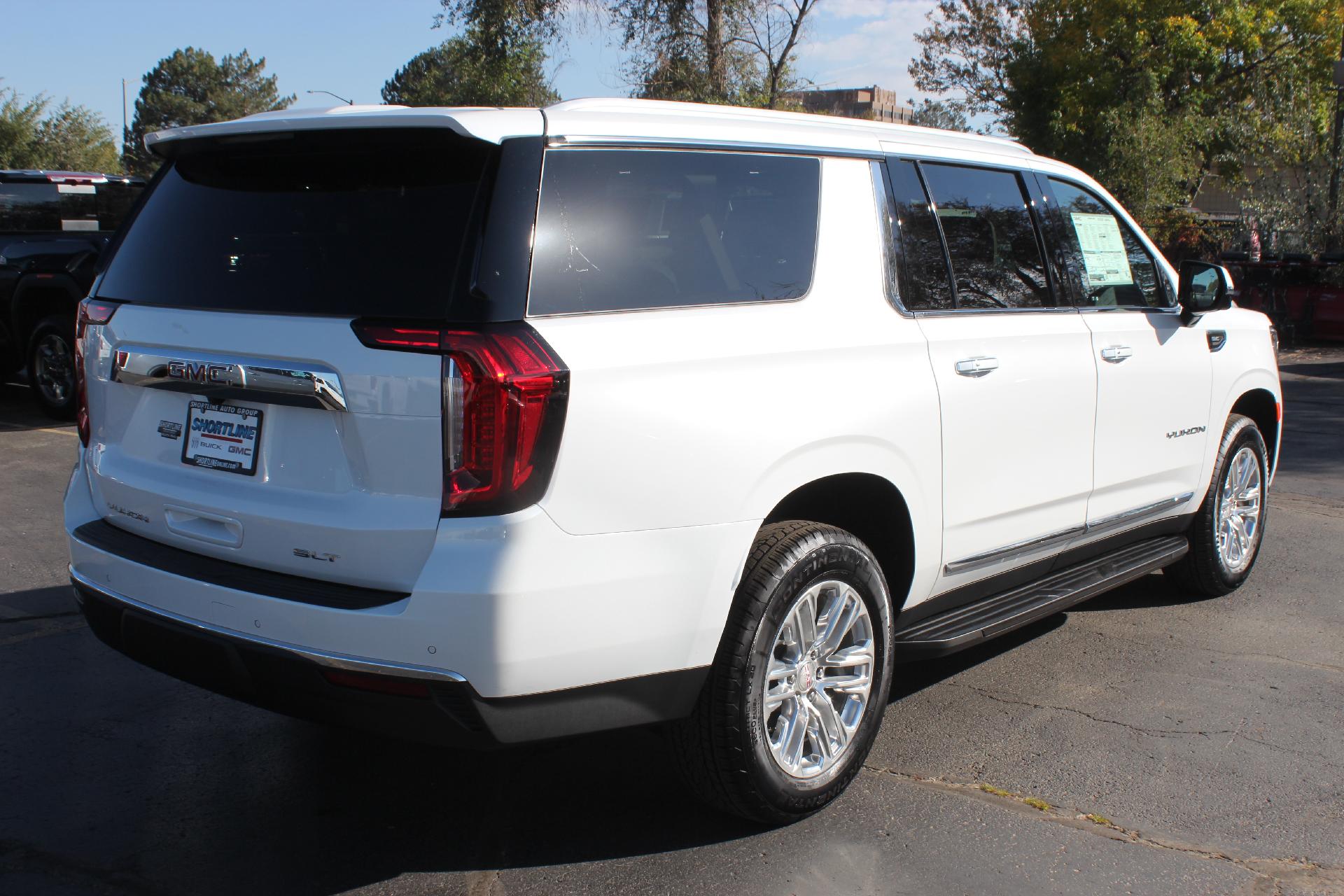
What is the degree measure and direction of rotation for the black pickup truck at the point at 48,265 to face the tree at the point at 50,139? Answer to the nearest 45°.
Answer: approximately 45° to its left

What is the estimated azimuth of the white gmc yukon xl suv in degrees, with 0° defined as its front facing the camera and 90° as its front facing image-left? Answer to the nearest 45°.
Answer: approximately 225°

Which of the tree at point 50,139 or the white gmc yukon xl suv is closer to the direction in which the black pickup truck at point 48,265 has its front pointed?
the tree

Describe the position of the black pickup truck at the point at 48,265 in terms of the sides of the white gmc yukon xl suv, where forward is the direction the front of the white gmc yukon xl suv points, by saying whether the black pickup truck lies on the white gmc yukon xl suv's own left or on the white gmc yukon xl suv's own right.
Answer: on the white gmc yukon xl suv's own left

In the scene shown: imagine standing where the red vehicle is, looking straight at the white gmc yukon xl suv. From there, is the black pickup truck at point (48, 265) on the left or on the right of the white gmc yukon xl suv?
right

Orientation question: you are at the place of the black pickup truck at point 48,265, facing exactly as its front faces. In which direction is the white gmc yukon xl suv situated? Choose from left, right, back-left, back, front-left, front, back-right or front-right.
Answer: back-right

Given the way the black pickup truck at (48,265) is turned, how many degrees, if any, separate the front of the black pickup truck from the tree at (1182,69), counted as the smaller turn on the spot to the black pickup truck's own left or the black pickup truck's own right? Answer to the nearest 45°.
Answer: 0° — it already faces it

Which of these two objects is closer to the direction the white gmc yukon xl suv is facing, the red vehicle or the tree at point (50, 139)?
the red vehicle

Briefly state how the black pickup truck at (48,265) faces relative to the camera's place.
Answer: facing away from the viewer and to the right of the viewer
